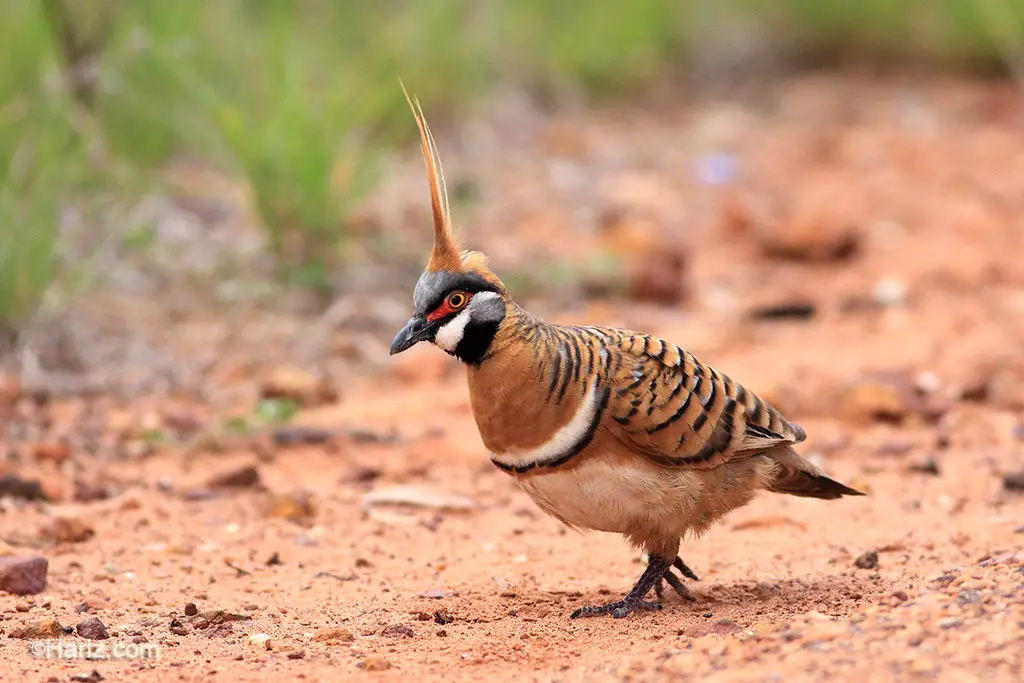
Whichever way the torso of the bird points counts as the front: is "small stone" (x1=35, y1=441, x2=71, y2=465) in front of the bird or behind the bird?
in front

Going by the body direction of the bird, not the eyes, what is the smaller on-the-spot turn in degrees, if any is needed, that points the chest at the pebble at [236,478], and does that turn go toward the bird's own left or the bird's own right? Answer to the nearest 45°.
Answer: approximately 45° to the bird's own right

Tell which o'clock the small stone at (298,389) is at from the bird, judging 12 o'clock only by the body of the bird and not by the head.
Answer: The small stone is roughly at 2 o'clock from the bird.

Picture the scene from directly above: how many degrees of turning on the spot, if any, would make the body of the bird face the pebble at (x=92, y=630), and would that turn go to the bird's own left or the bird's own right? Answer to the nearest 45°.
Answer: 0° — it already faces it

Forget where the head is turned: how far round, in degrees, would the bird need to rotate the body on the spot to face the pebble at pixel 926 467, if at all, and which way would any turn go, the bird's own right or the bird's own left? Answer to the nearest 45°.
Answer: approximately 135° to the bird's own right

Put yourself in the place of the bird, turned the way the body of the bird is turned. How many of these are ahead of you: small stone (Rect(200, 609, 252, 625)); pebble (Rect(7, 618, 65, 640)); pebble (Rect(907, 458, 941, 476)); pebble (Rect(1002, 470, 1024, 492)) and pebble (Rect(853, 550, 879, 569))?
2

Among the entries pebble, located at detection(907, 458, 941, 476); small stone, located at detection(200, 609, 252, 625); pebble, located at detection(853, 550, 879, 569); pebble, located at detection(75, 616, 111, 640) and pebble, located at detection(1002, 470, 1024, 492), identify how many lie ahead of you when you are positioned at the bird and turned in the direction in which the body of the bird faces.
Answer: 2

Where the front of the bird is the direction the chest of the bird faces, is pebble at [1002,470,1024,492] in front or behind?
behind

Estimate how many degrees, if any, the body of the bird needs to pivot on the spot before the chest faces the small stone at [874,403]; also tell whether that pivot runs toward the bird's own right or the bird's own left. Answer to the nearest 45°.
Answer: approximately 135° to the bird's own right

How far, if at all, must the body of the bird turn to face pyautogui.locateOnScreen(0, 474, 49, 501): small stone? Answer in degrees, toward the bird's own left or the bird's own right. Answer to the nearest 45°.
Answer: approximately 45° to the bird's own right

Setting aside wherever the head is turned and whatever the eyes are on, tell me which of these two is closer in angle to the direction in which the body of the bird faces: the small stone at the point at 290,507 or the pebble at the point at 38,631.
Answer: the pebble

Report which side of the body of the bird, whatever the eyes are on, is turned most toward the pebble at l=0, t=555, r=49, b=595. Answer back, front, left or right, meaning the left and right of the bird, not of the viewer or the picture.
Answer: front

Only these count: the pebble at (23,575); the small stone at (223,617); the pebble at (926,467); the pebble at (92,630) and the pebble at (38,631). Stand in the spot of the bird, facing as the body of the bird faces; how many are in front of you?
4

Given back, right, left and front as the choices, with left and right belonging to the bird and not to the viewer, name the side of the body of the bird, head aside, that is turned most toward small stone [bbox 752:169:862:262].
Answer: right

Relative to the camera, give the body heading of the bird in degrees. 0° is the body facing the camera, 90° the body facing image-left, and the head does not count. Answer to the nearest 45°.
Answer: approximately 90°

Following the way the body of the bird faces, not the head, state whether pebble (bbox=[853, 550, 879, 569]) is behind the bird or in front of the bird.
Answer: behind
